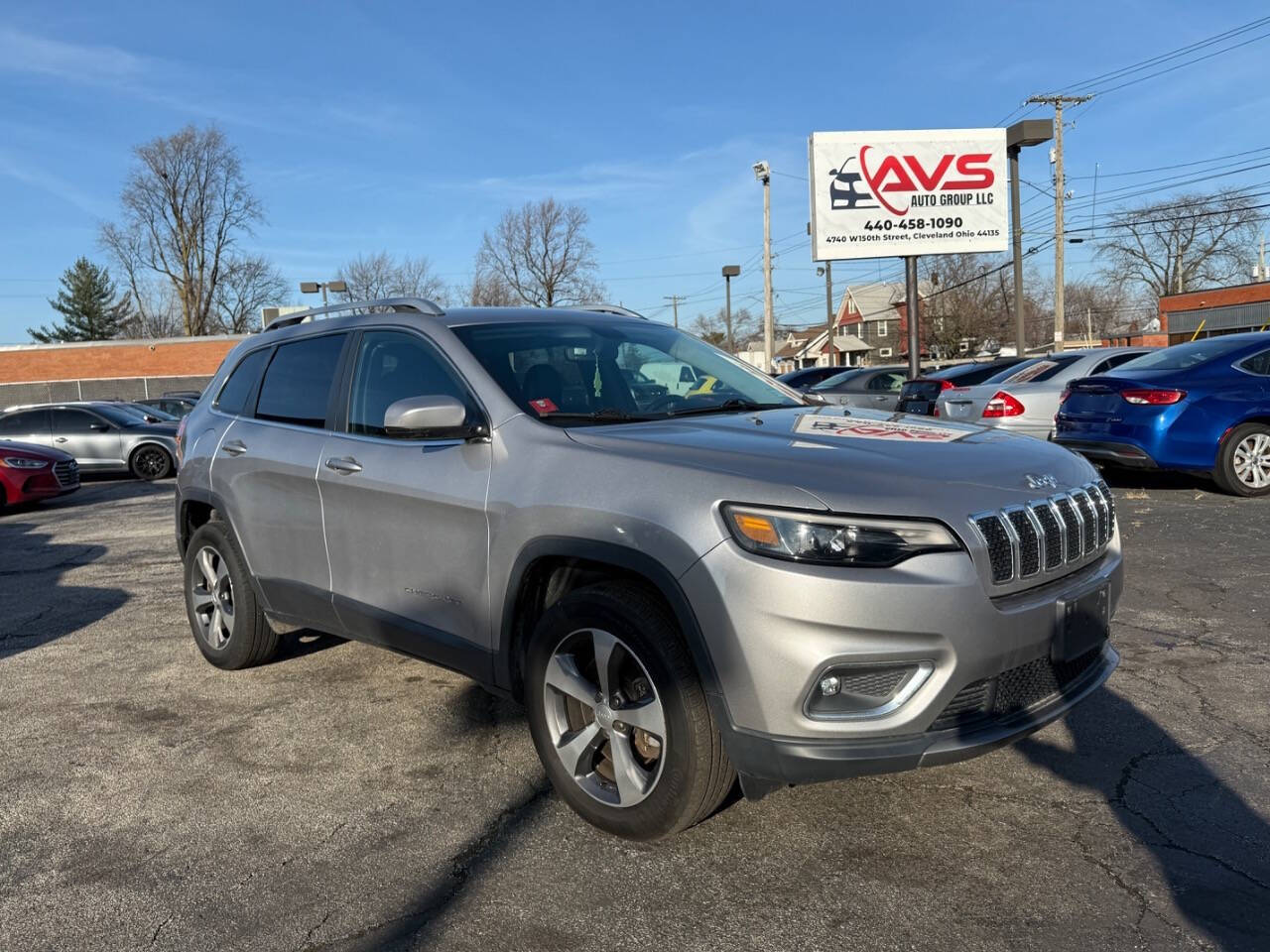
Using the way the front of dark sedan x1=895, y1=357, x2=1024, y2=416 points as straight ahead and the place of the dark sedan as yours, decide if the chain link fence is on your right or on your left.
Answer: on your left

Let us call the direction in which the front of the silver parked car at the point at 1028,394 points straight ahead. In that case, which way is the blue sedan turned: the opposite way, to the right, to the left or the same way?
the same way

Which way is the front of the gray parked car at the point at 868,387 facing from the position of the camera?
facing away from the viewer and to the right of the viewer

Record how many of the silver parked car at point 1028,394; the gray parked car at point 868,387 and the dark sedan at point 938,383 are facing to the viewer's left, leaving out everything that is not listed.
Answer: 0

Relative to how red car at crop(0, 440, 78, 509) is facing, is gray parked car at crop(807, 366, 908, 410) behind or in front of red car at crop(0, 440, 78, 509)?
in front

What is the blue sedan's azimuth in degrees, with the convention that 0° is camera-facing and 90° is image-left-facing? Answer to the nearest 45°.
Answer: approximately 225°

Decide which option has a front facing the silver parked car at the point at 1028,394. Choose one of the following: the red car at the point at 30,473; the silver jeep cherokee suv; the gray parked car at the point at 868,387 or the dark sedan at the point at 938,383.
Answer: the red car

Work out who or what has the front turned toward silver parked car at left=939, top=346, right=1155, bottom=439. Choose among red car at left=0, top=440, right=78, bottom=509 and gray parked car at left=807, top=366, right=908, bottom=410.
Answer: the red car

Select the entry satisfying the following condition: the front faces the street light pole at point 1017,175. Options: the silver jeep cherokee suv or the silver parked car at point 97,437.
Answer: the silver parked car

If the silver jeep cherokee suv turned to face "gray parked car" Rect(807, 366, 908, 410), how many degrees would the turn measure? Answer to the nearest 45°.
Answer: approximately 135° to its left

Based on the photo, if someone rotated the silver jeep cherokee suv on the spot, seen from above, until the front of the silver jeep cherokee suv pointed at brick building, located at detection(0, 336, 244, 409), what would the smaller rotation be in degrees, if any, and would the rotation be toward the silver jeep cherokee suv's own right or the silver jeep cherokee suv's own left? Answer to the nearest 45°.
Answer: approximately 180°

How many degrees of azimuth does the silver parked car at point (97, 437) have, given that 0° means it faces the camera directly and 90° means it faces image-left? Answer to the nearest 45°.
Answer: approximately 270°

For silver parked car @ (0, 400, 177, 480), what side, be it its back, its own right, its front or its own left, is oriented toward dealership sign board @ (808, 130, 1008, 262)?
front

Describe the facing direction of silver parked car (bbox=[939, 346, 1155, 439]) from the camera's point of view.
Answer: facing away from the viewer and to the right of the viewer

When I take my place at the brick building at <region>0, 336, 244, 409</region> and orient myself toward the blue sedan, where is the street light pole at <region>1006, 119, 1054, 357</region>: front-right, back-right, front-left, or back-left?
front-left

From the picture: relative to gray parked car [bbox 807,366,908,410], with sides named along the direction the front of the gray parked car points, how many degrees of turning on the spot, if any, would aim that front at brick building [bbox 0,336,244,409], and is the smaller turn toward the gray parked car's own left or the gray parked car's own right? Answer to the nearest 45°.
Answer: approximately 90° to the gray parked car's own left

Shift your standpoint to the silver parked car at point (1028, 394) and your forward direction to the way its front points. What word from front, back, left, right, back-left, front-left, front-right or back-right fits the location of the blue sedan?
right
